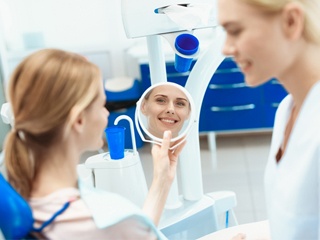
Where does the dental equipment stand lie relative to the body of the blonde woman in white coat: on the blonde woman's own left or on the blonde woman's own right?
on the blonde woman's own right

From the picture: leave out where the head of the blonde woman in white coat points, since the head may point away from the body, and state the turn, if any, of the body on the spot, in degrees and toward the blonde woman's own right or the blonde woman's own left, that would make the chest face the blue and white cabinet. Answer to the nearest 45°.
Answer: approximately 90° to the blonde woman's own right

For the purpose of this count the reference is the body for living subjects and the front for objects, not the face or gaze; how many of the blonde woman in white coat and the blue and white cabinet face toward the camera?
1

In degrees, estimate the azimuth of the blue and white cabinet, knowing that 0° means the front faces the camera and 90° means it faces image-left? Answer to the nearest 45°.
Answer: approximately 0°

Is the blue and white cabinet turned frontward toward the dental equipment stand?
yes

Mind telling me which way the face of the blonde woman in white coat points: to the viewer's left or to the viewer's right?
to the viewer's left

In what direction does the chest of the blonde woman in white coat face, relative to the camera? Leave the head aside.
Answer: to the viewer's left

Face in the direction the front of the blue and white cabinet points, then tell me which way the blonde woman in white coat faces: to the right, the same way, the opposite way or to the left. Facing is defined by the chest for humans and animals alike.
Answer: to the right
